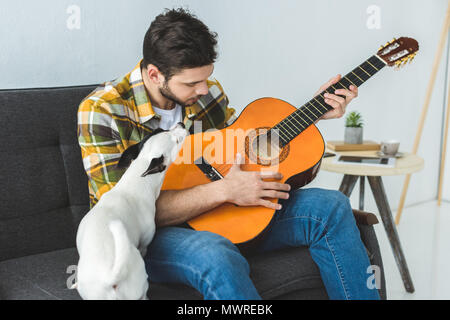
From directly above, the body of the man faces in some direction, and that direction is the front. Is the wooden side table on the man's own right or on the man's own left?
on the man's own left

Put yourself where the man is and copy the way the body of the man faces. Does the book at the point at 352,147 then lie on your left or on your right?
on your left

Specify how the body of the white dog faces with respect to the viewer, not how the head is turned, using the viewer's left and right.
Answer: facing away from the viewer and to the right of the viewer

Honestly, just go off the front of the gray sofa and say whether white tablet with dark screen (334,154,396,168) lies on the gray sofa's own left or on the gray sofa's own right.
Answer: on the gray sofa's own left

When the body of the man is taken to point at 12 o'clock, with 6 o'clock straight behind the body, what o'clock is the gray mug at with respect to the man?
The gray mug is roughly at 9 o'clock from the man.

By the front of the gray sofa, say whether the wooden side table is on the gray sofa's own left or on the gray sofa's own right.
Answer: on the gray sofa's own left

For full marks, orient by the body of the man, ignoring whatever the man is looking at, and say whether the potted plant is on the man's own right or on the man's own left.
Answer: on the man's own left

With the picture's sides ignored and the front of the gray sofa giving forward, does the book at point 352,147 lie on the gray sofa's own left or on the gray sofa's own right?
on the gray sofa's own left

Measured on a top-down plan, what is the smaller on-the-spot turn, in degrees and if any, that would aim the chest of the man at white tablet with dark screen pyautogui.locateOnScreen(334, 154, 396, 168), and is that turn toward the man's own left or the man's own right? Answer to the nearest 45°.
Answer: approximately 90° to the man's own left

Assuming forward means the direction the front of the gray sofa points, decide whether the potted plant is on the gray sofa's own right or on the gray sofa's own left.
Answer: on the gray sofa's own left
